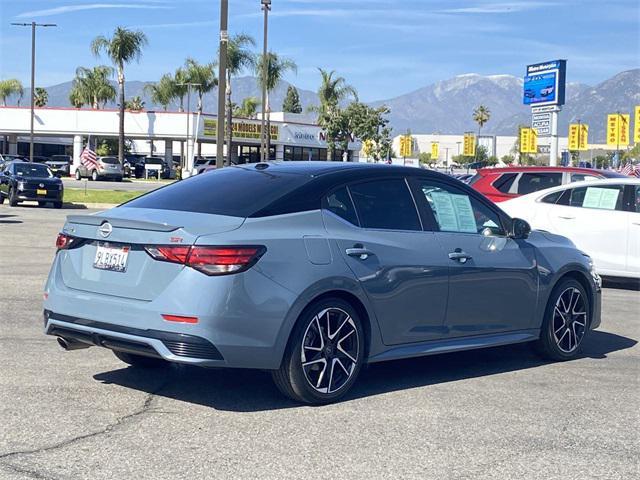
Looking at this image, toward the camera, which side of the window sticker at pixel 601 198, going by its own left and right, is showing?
front

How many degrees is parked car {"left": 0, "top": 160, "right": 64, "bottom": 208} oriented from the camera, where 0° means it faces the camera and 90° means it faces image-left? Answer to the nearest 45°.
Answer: approximately 315°

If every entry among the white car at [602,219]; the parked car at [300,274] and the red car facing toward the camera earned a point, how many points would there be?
0

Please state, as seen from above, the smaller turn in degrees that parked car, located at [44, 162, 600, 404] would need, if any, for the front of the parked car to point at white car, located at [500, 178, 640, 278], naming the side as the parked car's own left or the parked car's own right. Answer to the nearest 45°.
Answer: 0° — it already faces it

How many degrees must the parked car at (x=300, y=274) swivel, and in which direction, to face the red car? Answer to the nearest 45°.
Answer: approximately 45° to its left

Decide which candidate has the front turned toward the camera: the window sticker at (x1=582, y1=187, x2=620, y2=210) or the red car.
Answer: the window sticker

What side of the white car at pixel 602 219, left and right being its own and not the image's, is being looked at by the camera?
right

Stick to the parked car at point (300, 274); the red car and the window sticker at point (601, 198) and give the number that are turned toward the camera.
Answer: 1

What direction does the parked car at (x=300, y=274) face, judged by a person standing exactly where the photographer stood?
facing away from the viewer and to the right of the viewer
